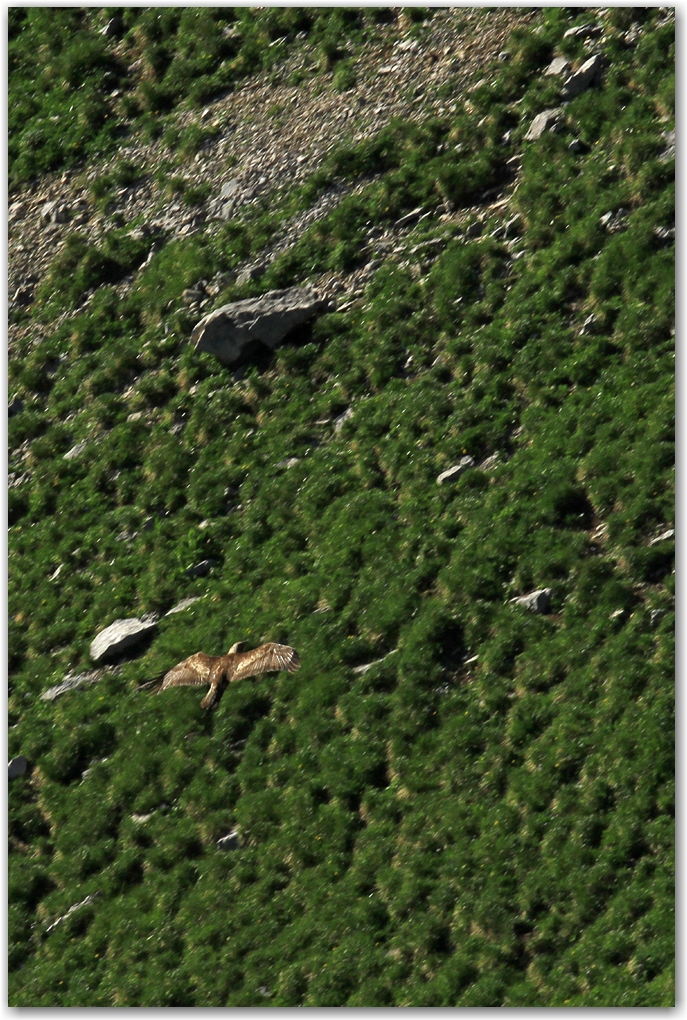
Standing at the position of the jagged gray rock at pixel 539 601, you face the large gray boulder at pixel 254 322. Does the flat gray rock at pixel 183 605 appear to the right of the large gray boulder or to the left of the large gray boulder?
left

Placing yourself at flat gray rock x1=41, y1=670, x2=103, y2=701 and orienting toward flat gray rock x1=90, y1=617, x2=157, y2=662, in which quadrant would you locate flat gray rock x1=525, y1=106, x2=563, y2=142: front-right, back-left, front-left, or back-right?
front-left

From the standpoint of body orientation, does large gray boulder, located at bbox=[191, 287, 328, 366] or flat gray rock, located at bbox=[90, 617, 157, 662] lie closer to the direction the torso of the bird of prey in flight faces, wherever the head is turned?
the large gray boulder

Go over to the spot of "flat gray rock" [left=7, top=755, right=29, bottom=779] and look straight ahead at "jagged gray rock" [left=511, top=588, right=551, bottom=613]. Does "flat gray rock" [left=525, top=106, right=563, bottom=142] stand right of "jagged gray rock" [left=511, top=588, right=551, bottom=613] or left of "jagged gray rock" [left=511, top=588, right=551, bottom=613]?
left

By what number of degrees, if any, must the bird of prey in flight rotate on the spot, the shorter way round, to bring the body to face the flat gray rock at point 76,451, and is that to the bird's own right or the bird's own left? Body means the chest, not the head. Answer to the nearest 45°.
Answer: approximately 45° to the bird's own left

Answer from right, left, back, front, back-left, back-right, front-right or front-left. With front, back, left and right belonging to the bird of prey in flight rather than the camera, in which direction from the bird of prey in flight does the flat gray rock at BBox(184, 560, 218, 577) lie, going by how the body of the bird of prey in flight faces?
front-left

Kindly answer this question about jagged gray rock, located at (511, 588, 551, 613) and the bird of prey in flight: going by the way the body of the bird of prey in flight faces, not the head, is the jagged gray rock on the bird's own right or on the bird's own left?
on the bird's own right

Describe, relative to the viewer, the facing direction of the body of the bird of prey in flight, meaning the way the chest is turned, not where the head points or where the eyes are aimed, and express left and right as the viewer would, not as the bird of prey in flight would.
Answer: facing away from the viewer and to the right of the viewer

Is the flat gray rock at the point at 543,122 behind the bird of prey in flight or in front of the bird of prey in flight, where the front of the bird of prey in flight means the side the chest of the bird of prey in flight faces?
in front

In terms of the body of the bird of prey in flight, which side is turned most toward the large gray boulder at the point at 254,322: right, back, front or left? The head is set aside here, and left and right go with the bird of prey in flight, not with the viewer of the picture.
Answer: front

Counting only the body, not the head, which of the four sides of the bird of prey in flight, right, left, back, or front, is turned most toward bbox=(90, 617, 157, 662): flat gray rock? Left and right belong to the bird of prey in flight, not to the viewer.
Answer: left

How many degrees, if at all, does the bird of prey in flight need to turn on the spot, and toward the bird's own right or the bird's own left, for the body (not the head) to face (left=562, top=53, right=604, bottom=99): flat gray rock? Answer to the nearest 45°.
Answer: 0° — it already faces it

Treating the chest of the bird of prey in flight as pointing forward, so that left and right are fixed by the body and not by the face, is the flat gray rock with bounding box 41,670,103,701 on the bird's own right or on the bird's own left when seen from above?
on the bird's own left
